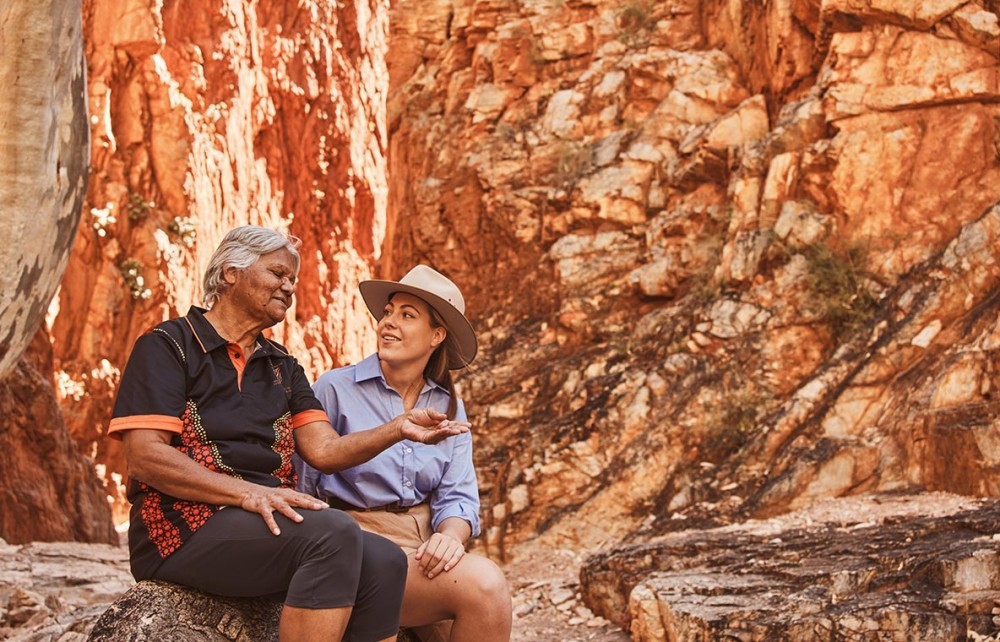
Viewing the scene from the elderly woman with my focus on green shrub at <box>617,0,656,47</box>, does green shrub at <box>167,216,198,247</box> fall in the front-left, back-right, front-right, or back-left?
front-left

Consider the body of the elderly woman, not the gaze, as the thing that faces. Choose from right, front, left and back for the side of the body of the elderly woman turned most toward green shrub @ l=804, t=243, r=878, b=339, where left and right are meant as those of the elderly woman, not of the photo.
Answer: left

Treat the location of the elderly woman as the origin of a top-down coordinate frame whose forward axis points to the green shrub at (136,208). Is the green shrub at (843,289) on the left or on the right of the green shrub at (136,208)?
right

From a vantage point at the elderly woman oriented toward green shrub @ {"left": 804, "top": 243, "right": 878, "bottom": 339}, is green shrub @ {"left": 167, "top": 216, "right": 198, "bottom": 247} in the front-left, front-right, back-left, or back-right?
front-left

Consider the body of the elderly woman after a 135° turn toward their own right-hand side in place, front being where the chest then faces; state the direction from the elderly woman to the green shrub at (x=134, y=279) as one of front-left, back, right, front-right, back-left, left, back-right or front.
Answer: right

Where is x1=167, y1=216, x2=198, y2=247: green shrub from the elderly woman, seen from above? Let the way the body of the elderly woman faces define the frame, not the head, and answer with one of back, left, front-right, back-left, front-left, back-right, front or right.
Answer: back-left

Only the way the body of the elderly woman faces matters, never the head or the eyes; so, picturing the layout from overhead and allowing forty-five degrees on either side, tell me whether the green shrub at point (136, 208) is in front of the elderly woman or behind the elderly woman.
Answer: behind

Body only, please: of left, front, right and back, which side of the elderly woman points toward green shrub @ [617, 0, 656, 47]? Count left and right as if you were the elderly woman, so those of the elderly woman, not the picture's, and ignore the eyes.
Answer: left

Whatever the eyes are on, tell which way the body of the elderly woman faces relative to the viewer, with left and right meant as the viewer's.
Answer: facing the viewer and to the right of the viewer
